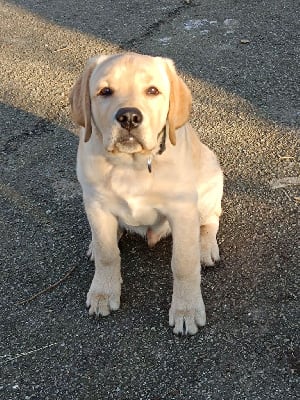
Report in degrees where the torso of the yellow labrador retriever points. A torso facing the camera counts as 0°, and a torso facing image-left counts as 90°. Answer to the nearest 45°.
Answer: approximately 0°
